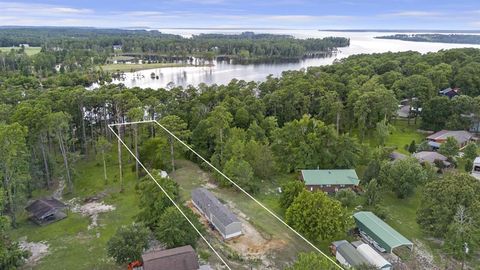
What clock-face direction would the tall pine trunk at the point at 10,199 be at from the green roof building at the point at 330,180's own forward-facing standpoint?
The tall pine trunk is roughly at 2 o'clock from the green roof building.

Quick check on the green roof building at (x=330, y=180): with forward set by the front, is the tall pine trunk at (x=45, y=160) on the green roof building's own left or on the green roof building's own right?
on the green roof building's own right

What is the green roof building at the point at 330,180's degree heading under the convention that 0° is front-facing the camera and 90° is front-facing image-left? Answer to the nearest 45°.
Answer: approximately 0°

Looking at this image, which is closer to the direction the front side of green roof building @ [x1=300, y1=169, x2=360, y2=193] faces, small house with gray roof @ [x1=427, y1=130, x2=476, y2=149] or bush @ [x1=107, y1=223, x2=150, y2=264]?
the bush

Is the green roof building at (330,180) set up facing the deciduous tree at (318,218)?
yes

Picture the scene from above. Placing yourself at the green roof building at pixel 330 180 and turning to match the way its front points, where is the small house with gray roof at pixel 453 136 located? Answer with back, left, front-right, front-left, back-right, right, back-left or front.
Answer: back-left

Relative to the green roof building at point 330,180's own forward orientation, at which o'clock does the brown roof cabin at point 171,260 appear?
The brown roof cabin is roughly at 1 o'clock from the green roof building.

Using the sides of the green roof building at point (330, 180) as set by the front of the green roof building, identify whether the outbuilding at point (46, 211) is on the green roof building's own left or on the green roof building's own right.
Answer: on the green roof building's own right
